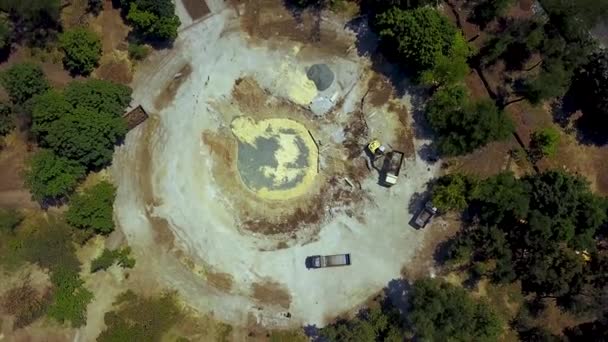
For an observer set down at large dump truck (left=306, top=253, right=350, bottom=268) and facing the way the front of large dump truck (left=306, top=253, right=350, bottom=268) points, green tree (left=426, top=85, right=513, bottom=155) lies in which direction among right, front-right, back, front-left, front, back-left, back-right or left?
back

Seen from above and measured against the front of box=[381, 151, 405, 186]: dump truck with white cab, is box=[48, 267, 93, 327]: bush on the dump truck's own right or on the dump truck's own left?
on the dump truck's own right

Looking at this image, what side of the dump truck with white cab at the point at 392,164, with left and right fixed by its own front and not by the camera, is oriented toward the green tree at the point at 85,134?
right

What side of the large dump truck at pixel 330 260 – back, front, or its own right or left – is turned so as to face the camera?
left

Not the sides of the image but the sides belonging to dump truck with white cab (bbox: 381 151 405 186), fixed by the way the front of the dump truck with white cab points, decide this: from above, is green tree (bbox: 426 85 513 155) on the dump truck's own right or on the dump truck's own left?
on the dump truck's own left

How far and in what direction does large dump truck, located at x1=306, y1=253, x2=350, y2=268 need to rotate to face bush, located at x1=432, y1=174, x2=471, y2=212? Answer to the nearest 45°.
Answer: approximately 180°

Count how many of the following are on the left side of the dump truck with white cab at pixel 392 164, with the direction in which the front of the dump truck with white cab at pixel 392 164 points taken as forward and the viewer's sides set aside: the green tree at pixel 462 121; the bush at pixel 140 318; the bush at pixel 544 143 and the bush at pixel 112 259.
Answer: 2

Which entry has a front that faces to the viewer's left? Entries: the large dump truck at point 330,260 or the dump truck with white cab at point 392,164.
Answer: the large dump truck at point 330,260

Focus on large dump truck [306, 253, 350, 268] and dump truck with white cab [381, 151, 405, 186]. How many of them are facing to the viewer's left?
1
